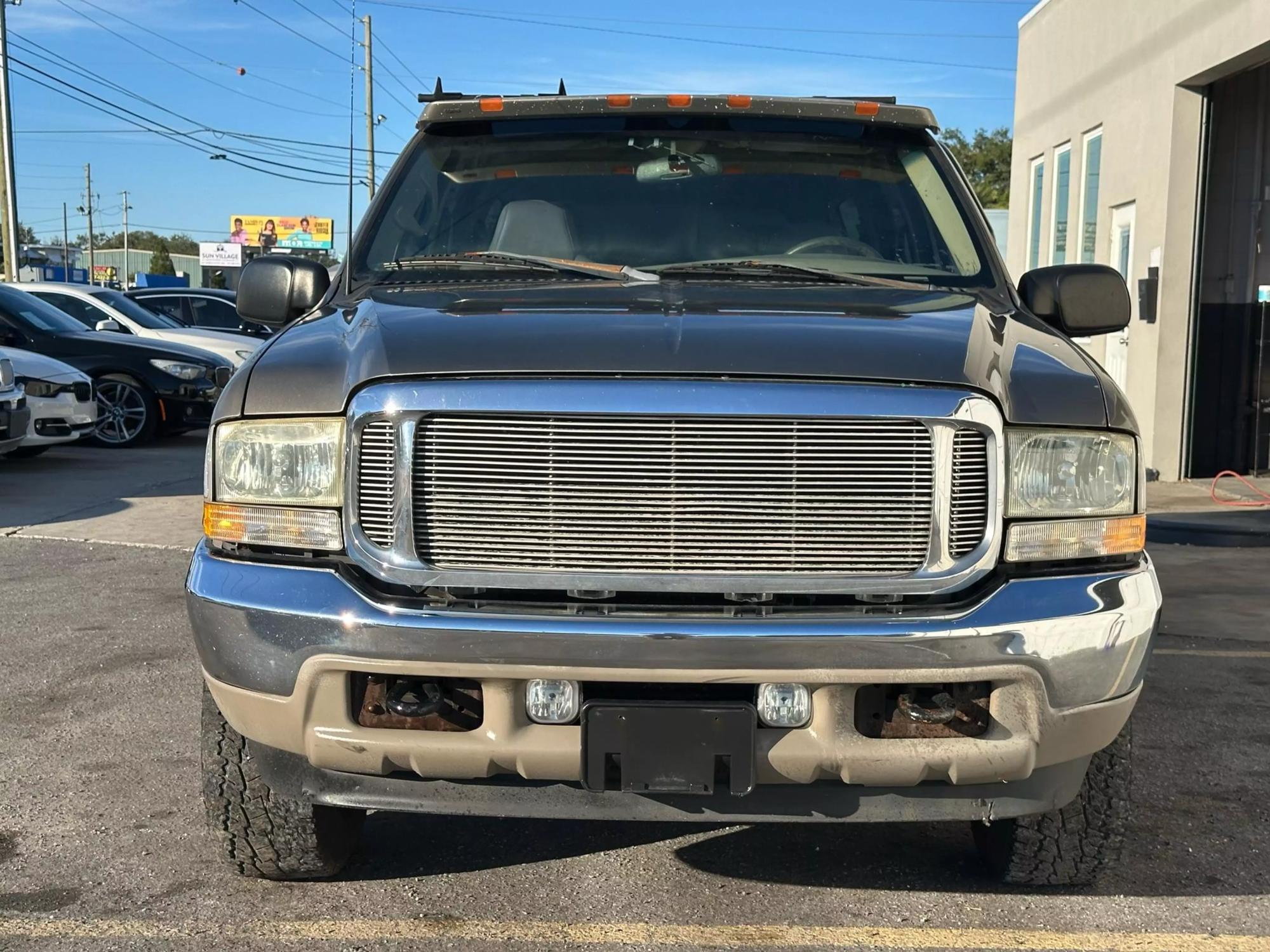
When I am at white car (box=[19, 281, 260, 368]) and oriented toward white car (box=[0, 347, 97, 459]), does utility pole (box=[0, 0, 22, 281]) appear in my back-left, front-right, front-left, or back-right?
back-right

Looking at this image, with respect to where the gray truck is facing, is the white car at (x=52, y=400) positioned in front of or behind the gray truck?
behind

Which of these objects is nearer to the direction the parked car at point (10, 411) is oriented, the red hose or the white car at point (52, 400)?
the red hose

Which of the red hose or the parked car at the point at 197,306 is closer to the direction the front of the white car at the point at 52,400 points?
the red hose

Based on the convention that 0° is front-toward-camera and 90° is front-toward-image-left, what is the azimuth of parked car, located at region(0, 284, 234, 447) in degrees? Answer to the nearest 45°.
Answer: approximately 315°

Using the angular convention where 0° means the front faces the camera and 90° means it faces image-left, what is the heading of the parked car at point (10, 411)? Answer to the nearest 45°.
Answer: approximately 315°

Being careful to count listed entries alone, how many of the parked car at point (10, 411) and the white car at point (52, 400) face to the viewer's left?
0

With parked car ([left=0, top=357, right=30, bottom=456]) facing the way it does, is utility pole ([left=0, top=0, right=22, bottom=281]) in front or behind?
behind

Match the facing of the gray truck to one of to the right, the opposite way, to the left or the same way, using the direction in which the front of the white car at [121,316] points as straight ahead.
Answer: to the right

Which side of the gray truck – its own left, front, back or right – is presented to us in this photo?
front

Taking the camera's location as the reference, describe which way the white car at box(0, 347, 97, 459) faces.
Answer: facing the viewer and to the right of the viewer

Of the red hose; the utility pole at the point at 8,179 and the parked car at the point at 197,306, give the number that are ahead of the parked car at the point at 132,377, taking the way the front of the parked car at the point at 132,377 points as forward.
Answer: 1

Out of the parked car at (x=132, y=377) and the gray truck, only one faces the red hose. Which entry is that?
the parked car

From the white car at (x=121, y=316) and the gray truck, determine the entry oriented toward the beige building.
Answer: the white car

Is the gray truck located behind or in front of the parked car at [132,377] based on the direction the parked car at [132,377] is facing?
in front
